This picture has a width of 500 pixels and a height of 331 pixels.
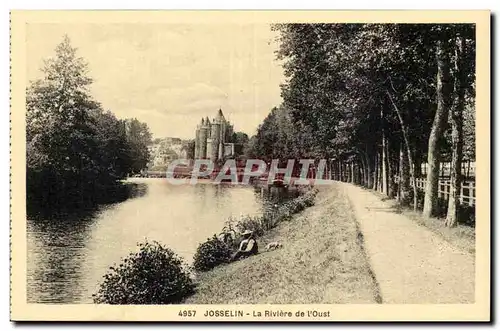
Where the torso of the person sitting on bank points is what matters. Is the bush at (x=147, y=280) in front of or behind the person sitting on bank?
in front

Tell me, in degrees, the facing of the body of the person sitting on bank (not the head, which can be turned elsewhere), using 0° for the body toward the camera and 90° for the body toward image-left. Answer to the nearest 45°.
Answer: approximately 45°

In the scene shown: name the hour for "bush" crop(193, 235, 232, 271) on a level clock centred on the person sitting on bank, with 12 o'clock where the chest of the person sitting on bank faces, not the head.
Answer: The bush is roughly at 1 o'clock from the person sitting on bank.
